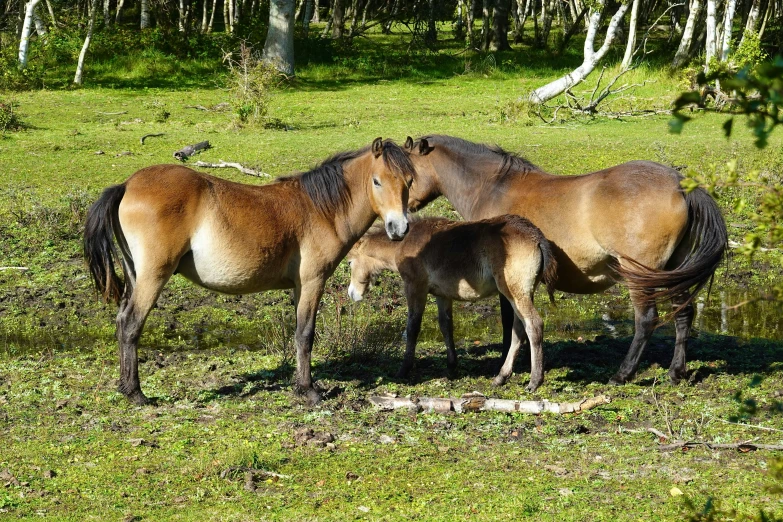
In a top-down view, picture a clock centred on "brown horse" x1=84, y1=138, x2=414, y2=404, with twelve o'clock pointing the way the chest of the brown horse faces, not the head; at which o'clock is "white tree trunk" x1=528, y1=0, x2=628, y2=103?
The white tree trunk is roughly at 10 o'clock from the brown horse.

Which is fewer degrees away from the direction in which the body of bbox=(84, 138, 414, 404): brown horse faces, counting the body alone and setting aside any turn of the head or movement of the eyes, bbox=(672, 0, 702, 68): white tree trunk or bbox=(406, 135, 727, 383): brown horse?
the brown horse

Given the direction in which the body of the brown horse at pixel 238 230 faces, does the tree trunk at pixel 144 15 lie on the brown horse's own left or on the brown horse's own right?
on the brown horse's own left

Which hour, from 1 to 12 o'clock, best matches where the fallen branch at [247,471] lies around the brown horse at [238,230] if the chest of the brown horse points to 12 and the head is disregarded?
The fallen branch is roughly at 3 o'clock from the brown horse.

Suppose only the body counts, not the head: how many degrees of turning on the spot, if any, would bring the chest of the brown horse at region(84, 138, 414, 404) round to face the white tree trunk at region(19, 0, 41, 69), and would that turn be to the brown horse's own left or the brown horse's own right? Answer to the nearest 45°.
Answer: approximately 90° to the brown horse's own left

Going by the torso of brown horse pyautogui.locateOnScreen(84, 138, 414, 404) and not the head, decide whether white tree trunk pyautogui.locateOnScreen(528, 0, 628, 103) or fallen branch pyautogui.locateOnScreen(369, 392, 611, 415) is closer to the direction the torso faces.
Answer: the fallen branch

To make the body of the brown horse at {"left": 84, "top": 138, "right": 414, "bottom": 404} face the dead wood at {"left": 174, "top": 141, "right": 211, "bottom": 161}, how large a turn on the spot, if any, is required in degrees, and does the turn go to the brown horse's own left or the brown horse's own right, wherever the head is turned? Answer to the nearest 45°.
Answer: approximately 90° to the brown horse's own left

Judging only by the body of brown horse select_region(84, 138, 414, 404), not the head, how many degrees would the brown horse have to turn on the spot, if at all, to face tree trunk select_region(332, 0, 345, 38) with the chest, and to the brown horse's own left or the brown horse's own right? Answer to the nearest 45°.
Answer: approximately 90° to the brown horse's own left

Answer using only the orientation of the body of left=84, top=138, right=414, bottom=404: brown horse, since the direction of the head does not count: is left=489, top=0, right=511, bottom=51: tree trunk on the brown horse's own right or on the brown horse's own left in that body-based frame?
on the brown horse's own left

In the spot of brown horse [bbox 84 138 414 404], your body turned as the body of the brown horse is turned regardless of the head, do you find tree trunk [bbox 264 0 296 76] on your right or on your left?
on your left

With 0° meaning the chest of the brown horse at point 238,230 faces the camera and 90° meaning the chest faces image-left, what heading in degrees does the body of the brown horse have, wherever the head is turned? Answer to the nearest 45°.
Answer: approximately 270°
